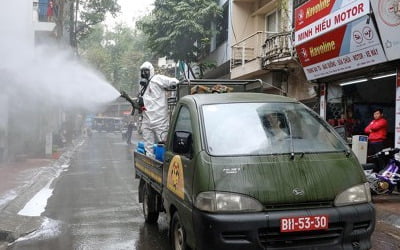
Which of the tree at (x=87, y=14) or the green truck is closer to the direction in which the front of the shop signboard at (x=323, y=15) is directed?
the green truck

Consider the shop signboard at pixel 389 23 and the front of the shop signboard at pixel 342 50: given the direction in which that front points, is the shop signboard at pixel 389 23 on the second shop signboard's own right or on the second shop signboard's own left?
on the second shop signboard's own left

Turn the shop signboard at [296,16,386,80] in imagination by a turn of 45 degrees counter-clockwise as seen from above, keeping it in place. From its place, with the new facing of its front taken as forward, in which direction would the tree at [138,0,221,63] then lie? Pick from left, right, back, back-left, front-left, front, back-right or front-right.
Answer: back-right

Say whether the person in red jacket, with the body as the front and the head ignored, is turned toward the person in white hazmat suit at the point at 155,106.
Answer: yes

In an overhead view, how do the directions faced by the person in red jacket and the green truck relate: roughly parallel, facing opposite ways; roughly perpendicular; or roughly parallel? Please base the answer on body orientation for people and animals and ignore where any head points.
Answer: roughly perpendicular
